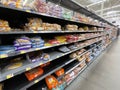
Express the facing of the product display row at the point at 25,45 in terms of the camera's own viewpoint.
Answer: facing the viewer and to the right of the viewer
